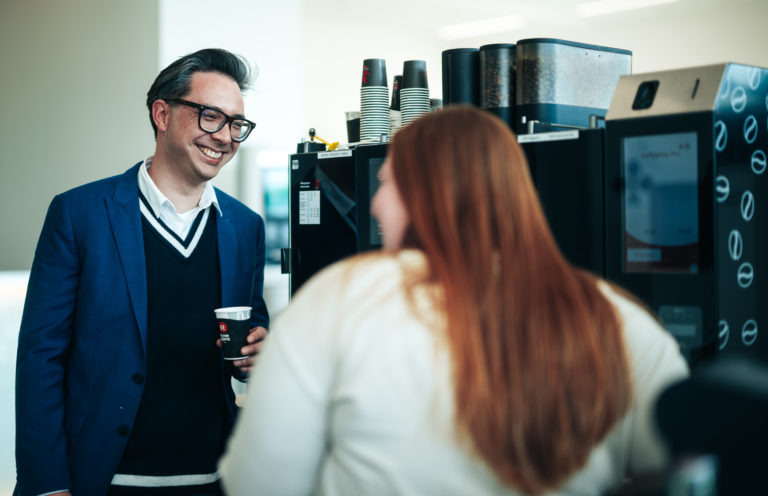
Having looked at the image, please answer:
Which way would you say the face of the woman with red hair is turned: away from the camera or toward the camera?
away from the camera

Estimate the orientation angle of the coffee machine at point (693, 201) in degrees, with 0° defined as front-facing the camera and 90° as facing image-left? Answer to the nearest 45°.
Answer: approximately 45°

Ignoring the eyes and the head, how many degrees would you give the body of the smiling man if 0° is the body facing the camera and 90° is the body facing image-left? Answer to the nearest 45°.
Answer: approximately 315°

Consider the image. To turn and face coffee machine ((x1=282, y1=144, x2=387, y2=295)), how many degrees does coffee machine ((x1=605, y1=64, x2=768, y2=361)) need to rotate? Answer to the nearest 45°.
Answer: approximately 45° to its right

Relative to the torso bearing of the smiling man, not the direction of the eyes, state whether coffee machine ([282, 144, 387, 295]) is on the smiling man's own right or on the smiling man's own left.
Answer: on the smiling man's own left

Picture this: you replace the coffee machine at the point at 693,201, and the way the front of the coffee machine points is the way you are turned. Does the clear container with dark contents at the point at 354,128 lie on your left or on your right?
on your right

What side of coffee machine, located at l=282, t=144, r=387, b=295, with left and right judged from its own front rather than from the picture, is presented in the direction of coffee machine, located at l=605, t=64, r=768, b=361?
left
